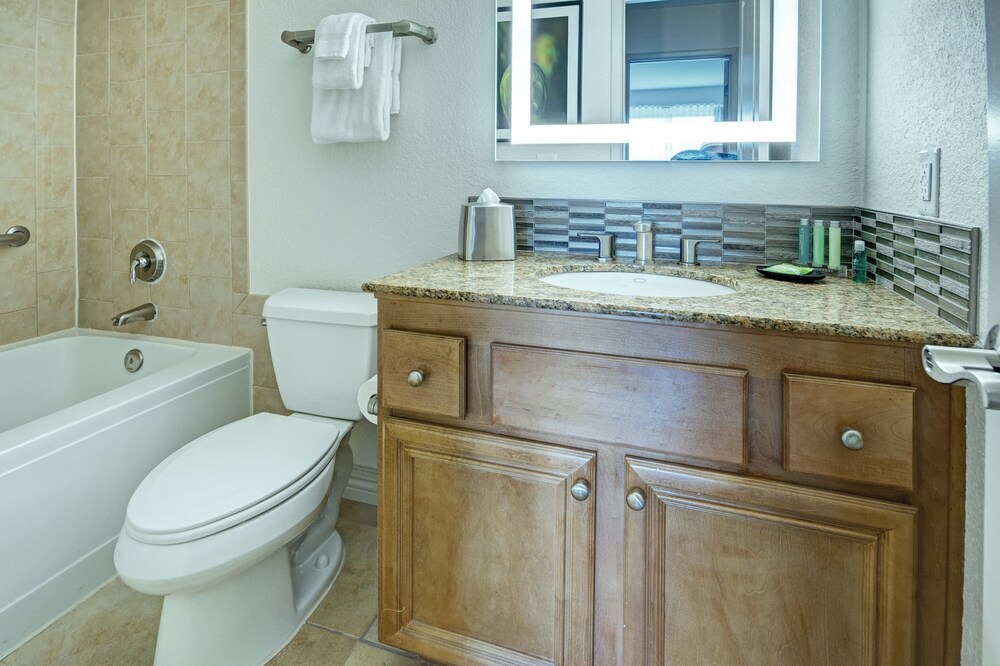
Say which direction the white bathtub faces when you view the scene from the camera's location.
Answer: facing the viewer and to the right of the viewer

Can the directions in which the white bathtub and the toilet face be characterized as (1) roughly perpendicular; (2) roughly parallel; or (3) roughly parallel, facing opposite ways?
roughly perpendicular

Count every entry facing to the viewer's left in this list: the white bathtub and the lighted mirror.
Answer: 0

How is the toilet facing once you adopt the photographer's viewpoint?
facing the viewer and to the left of the viewer

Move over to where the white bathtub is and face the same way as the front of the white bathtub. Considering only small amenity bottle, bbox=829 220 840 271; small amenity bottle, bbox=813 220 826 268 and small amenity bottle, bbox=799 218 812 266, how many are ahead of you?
3

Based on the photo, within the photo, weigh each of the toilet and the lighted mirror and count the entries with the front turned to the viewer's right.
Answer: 0

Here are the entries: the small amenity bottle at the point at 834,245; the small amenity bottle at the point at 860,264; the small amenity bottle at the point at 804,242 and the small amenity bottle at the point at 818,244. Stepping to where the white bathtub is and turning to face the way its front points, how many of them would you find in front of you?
4
